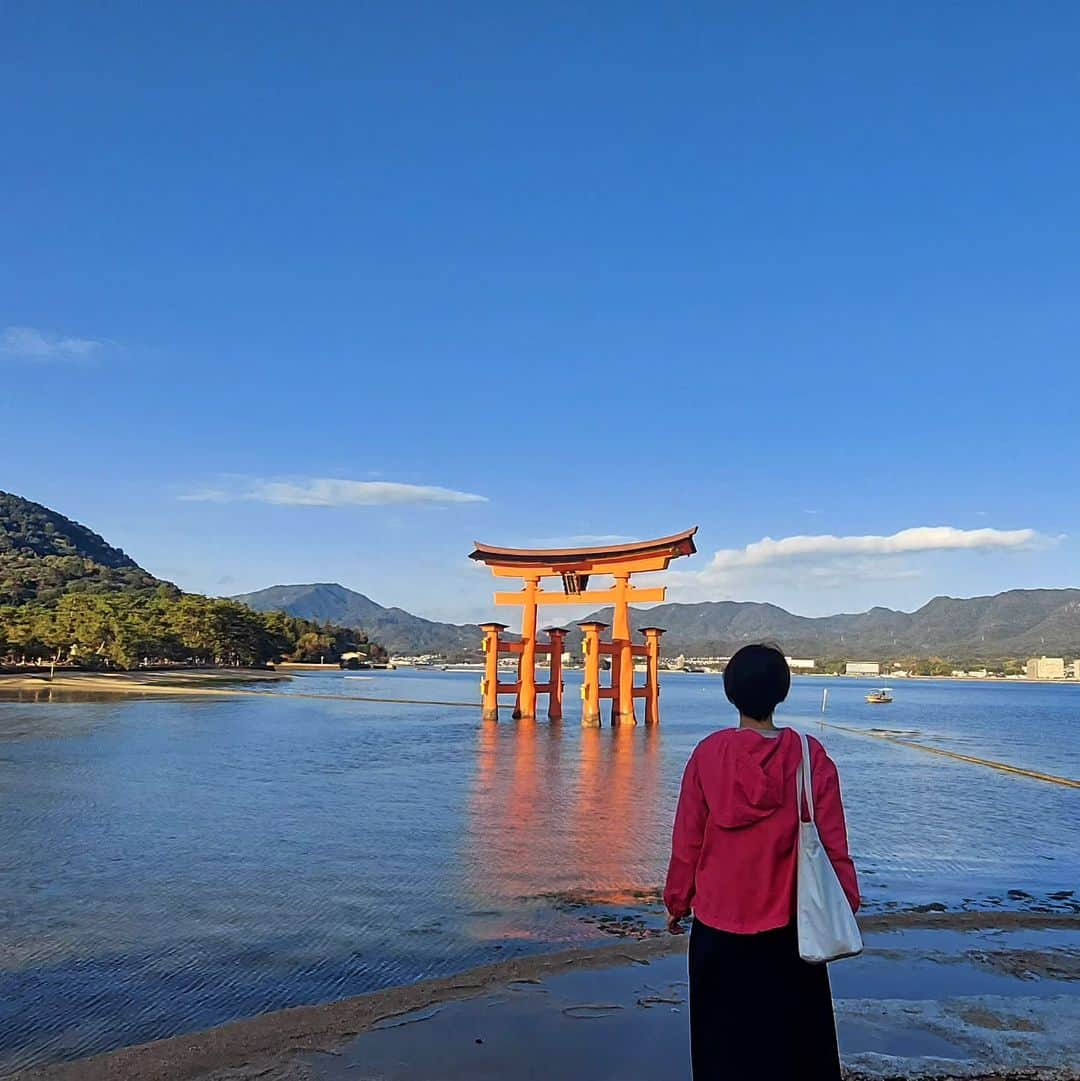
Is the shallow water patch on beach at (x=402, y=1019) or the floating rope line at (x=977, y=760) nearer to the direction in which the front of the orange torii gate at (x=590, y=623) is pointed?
the shallow water patch on beach

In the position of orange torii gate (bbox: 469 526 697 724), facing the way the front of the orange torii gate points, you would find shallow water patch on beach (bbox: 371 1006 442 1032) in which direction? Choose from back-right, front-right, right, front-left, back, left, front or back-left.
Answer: front-left

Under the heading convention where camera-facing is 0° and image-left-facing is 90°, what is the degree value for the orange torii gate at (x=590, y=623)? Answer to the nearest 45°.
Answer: approximately 45°
